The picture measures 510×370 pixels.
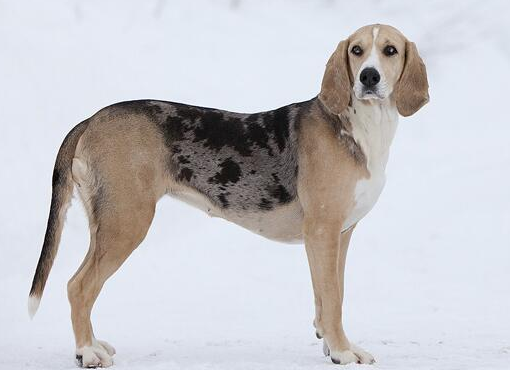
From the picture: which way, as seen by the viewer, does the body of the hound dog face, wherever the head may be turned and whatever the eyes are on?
to the viewer's right
